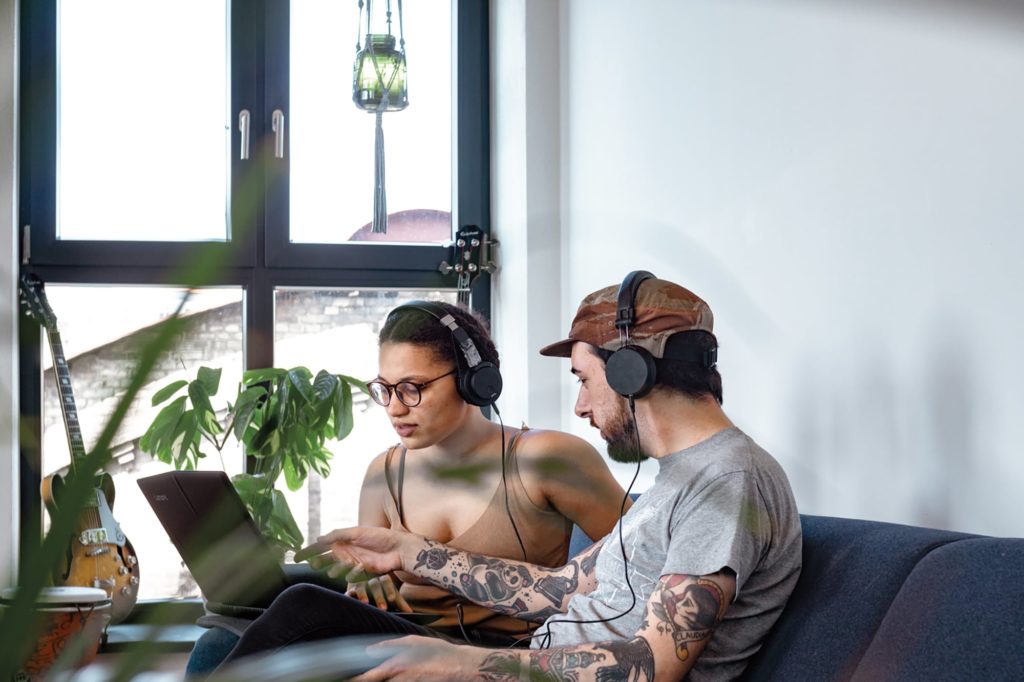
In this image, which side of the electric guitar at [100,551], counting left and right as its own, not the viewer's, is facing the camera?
front

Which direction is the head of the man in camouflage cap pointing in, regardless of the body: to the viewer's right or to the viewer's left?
to the viewer's left

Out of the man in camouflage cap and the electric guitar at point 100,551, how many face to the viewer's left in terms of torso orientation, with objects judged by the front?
1

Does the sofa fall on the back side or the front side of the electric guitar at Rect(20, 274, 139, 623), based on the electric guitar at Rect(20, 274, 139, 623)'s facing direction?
on the front side

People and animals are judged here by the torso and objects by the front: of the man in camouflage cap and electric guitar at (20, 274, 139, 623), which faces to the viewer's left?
the man in camouflage cap

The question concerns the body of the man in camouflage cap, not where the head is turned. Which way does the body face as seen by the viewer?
to the viewer's left

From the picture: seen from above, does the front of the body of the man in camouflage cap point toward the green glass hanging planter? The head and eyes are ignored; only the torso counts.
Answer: no
